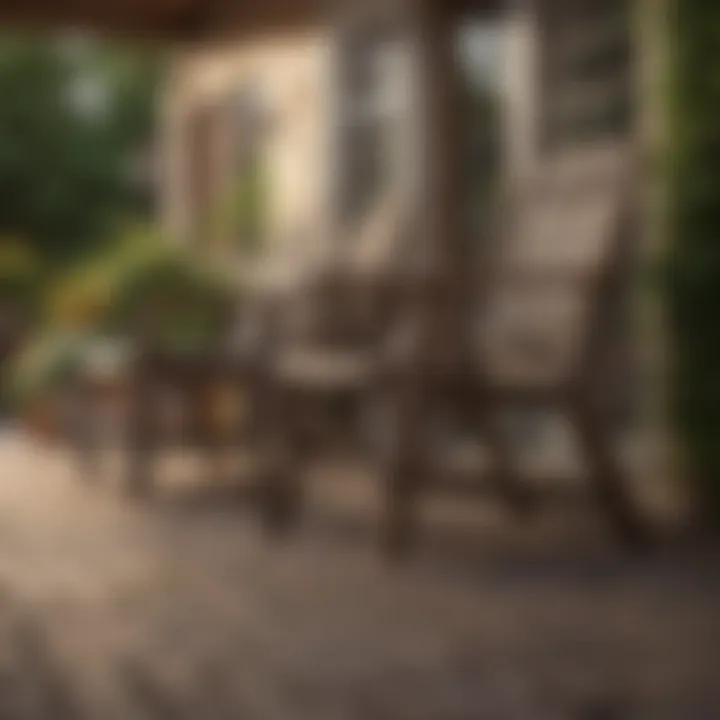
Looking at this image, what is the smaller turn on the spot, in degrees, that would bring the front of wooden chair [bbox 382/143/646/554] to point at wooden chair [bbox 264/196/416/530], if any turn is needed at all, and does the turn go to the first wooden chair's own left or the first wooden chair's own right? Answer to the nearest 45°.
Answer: approximately 90° to the first wooden chair's own right

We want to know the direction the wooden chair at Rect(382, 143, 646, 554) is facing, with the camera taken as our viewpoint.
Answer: facing the viewer and to the left of the viewer
